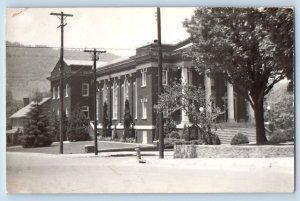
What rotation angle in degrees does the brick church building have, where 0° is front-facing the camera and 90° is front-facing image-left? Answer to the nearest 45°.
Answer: approximately 315°

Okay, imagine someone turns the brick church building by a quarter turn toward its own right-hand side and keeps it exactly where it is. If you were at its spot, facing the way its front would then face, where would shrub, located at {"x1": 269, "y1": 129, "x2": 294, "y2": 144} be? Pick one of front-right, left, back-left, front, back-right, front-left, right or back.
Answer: back-left

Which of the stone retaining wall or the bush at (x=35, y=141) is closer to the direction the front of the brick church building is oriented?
the stone retaining wall

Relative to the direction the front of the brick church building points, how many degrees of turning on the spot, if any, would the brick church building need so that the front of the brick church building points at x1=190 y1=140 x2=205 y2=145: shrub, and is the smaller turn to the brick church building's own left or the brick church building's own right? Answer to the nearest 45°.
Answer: approximately 45° to the brick church building's own left

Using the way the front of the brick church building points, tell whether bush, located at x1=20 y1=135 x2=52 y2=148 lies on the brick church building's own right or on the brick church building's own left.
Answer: on the brick church building's own right

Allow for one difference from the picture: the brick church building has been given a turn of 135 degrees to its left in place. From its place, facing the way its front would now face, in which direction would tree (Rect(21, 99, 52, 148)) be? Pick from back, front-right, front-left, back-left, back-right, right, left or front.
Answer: left
